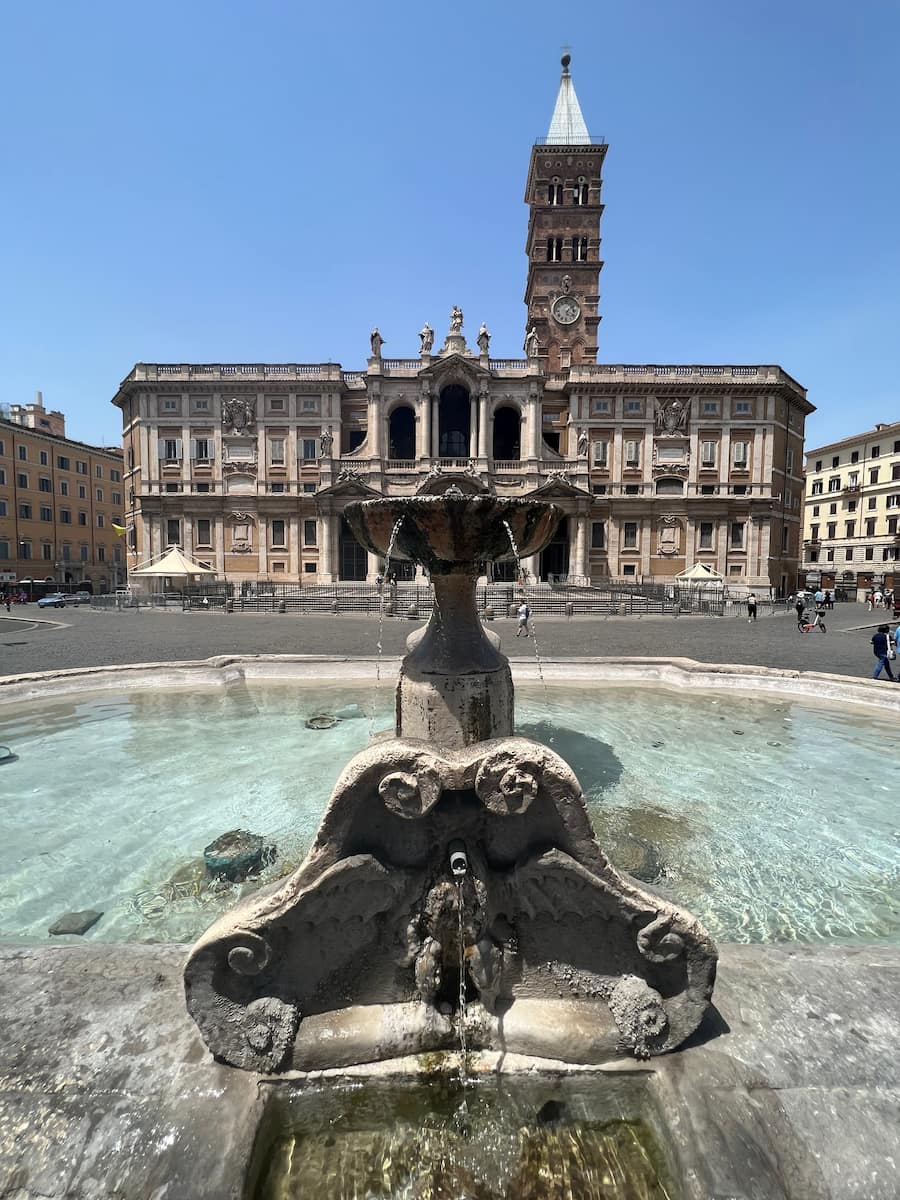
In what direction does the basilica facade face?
toward the camera

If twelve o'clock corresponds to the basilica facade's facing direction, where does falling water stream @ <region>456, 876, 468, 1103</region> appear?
The falling water stream is roughly at 12 o'clock from the basilica facade.

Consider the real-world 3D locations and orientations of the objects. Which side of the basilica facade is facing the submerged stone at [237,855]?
front

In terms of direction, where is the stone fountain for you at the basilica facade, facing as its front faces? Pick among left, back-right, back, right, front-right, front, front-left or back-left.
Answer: front

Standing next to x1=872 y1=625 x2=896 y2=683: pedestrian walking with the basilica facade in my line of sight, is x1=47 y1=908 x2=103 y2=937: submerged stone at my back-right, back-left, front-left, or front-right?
back-left

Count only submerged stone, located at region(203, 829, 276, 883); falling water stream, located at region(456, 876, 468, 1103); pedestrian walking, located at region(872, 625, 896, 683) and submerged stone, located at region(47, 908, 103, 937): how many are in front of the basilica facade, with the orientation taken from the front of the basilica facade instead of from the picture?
4

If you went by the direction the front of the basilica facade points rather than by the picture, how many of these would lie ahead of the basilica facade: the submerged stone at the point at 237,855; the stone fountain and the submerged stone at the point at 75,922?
3

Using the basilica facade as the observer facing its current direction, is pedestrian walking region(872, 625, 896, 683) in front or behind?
in front

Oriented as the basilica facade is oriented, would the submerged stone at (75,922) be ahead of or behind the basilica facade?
ahead
